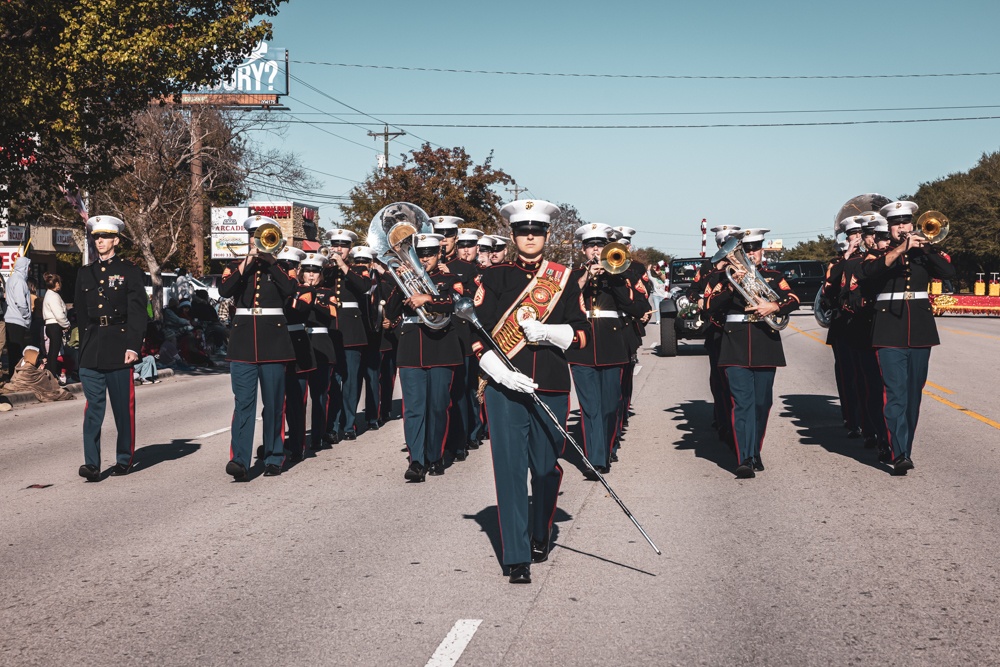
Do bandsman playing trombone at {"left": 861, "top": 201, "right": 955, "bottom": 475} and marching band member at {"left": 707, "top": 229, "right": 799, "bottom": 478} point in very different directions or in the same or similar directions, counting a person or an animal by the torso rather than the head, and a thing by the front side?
same or similar directions

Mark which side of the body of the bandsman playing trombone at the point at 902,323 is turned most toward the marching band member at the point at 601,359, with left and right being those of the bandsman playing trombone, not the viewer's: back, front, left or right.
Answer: right

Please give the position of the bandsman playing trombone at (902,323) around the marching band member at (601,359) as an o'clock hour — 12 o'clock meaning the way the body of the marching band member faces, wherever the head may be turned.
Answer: The bandsman playing trombone is roughly at 9 o'clock from the marching band member.

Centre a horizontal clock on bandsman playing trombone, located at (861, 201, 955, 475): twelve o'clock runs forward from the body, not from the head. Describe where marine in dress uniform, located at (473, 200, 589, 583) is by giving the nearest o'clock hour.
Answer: The marine in dress uniform is roughly at 1 o'clock from the bandsman playing trombone.

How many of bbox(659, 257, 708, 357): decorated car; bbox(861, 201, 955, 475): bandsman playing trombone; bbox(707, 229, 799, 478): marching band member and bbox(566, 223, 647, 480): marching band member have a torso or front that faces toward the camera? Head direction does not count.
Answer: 4

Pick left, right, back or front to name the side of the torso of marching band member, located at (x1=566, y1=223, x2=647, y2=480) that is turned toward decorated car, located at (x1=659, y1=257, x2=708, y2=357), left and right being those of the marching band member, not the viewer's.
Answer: back

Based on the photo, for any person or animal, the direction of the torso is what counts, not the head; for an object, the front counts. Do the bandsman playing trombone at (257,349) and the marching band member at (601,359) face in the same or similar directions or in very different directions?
same or similar directions

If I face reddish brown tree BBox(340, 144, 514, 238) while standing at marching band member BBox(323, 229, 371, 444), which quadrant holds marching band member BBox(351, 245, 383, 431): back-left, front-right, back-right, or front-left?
front-right

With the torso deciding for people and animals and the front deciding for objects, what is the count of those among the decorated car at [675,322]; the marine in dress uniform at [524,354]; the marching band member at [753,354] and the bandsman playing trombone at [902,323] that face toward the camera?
4

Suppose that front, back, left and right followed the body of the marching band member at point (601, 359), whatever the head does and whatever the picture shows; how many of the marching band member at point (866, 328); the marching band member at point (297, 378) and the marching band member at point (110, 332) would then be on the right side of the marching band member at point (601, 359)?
2

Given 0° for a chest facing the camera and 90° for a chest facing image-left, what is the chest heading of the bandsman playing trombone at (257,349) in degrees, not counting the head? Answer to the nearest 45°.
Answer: approximately 0°

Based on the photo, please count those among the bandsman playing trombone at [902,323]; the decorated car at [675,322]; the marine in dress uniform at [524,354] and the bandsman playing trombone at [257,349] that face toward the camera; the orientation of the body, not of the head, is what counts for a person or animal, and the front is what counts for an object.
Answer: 4

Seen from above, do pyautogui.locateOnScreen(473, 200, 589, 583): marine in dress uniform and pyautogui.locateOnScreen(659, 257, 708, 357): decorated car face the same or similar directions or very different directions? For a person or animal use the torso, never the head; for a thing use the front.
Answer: same or similar directions

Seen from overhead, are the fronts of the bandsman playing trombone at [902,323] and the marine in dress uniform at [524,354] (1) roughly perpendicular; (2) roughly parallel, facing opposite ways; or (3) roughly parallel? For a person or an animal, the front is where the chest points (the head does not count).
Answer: roughly parallel

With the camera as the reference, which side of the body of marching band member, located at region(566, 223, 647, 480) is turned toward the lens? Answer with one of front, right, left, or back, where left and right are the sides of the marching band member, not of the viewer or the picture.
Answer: front

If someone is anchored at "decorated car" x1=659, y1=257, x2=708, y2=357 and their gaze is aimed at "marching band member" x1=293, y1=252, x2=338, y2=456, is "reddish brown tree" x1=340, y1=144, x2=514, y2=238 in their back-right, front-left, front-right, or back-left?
back-right

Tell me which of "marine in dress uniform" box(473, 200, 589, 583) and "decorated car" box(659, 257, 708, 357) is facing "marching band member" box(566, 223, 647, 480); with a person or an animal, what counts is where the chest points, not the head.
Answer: the decorated car
